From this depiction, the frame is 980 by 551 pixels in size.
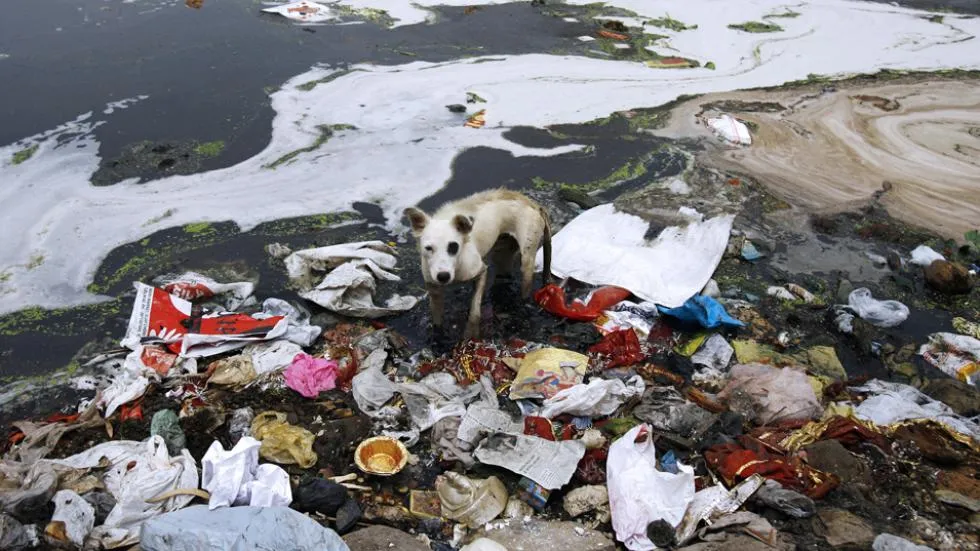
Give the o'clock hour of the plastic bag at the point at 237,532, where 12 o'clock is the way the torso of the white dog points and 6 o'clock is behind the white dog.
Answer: The plastic bag is roughly at 11 o'clock from the white dog.

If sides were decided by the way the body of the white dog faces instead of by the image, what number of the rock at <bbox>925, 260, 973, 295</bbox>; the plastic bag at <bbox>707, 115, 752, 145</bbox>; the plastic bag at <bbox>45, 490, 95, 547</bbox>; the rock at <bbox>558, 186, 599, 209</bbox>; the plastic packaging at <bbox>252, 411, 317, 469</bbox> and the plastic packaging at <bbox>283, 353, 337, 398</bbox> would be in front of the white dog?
3

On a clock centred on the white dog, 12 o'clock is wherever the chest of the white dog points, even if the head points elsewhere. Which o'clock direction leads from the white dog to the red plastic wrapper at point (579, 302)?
The red plastic wrapper is roughly at 7 o'clock from the white dog.

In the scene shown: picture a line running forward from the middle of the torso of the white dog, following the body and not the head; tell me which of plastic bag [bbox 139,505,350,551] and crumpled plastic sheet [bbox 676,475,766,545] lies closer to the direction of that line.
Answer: the plastic bag

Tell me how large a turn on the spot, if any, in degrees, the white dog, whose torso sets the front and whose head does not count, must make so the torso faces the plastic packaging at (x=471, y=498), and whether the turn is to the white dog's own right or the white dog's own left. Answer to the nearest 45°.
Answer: approximately 45° to the white dog's own left

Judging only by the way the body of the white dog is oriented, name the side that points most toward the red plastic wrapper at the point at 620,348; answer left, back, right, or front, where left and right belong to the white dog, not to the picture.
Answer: left

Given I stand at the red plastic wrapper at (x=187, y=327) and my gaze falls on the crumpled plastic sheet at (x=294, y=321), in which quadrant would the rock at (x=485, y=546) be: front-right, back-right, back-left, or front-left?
front-right

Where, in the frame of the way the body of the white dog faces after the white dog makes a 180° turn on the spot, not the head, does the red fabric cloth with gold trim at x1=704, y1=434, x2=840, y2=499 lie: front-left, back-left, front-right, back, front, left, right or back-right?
right

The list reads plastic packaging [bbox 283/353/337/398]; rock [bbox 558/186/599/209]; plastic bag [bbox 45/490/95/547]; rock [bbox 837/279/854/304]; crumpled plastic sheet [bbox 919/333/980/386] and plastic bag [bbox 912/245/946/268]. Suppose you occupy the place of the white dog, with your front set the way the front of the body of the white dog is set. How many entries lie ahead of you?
2

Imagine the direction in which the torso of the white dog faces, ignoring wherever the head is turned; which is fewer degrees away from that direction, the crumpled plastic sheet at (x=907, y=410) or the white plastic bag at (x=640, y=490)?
the white plastic bag

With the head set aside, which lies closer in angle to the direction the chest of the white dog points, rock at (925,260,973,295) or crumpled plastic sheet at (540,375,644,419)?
the crumpled plastic sheet

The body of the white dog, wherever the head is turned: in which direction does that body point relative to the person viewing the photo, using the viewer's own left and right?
facing the viewer and to the left of the viewer

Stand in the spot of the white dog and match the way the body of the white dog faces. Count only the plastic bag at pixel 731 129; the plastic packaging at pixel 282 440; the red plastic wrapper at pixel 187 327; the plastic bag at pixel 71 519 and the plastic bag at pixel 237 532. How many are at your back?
1

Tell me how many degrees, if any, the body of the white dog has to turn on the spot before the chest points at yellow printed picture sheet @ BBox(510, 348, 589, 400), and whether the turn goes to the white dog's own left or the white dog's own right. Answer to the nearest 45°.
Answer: approximately 90° to the white dog's own left

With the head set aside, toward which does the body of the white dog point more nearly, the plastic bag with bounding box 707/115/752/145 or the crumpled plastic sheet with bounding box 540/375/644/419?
the crumpled plastic sheet

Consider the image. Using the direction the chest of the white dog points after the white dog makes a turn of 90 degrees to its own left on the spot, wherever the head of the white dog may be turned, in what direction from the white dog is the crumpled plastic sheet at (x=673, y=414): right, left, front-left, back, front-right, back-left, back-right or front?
front
